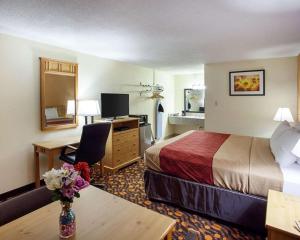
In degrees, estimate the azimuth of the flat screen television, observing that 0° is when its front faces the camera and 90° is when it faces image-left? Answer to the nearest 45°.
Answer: approximately 315°

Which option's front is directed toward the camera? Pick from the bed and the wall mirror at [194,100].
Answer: the wall mirror

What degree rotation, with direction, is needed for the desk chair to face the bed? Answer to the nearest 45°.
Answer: approximately 180°

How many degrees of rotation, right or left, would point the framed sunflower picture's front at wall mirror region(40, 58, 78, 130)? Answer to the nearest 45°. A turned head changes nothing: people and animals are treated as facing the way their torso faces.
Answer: approximately 45° to its right

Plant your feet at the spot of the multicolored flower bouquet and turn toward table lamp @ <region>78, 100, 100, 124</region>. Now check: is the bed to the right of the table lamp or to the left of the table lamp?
right

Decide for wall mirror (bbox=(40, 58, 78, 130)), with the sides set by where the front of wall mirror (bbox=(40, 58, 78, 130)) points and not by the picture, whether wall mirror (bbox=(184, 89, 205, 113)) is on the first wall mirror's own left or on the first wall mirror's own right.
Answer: on the first wall mirror's own left

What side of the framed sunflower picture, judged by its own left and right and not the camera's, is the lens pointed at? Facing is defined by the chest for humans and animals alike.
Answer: front

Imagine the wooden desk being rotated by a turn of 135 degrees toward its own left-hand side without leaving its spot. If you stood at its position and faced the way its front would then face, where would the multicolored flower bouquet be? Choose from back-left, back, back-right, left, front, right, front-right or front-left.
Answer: back

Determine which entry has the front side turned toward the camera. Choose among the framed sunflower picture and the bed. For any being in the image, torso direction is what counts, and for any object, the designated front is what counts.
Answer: the framed sunflower picture

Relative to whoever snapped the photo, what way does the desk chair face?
facing away from the viewer and to the left of the viewer

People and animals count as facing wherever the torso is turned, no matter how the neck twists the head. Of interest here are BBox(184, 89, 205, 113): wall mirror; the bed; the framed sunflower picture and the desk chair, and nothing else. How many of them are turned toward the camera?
2

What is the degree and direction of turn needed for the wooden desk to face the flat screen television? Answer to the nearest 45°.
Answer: approximately 90° to its left

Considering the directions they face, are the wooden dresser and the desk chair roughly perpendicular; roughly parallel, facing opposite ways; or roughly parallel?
roughly parallel, facing opposite ways

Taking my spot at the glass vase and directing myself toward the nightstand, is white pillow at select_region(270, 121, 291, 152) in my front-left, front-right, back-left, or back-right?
front-left

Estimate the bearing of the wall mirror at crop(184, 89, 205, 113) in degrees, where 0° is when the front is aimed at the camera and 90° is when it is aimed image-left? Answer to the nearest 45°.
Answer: approximately 0°
